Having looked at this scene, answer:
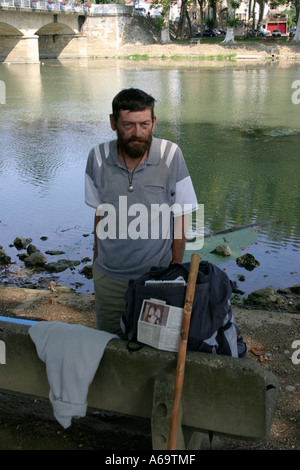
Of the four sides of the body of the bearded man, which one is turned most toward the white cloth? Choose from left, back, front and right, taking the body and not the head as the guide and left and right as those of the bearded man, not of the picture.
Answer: front

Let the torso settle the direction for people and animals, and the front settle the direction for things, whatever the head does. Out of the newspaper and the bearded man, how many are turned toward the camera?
2

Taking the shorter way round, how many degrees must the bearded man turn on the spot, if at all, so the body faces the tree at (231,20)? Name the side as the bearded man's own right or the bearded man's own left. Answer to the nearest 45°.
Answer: approximately 180°

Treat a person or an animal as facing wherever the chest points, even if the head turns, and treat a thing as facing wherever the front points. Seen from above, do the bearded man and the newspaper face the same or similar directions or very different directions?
same or similar directions

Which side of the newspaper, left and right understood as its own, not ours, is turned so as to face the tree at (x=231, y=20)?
back

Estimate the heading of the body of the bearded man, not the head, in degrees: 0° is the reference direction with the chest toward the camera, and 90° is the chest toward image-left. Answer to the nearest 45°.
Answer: approximately 0°

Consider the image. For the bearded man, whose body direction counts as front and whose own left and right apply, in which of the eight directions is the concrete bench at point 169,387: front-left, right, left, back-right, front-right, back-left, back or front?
front

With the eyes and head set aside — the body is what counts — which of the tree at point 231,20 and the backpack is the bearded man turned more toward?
the backpack

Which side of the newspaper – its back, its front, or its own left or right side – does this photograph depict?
front
